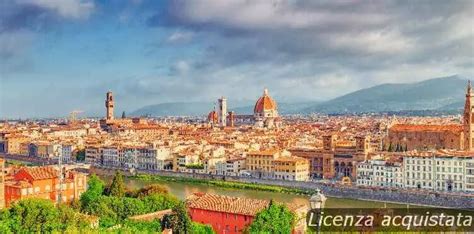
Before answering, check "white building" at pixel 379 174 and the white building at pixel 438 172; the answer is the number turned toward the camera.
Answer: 2

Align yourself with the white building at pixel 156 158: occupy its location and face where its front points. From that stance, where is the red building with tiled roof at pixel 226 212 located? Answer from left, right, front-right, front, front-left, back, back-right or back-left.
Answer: front-left

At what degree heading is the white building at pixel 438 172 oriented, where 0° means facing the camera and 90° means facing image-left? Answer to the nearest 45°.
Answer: approximately 0°

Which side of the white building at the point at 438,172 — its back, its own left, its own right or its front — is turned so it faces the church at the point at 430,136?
back

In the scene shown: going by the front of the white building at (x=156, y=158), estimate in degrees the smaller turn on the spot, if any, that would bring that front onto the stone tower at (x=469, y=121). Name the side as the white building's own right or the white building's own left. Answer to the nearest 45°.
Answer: approximately 135° to the white building's own left

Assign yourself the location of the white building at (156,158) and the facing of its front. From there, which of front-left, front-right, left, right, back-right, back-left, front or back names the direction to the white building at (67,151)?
right

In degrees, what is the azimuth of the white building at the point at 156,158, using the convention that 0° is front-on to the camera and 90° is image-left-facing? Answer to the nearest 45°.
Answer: approximately 45°

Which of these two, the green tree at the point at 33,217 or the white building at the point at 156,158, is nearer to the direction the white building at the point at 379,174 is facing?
the green tree

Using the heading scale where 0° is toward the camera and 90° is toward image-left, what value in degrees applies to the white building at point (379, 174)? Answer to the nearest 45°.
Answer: approximately 0°

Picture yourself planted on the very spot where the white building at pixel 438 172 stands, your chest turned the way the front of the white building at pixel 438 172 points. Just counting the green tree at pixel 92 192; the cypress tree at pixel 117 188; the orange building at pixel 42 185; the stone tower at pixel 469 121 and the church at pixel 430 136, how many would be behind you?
2

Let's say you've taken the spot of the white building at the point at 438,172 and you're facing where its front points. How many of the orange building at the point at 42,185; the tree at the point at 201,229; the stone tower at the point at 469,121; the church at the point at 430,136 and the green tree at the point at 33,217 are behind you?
2
